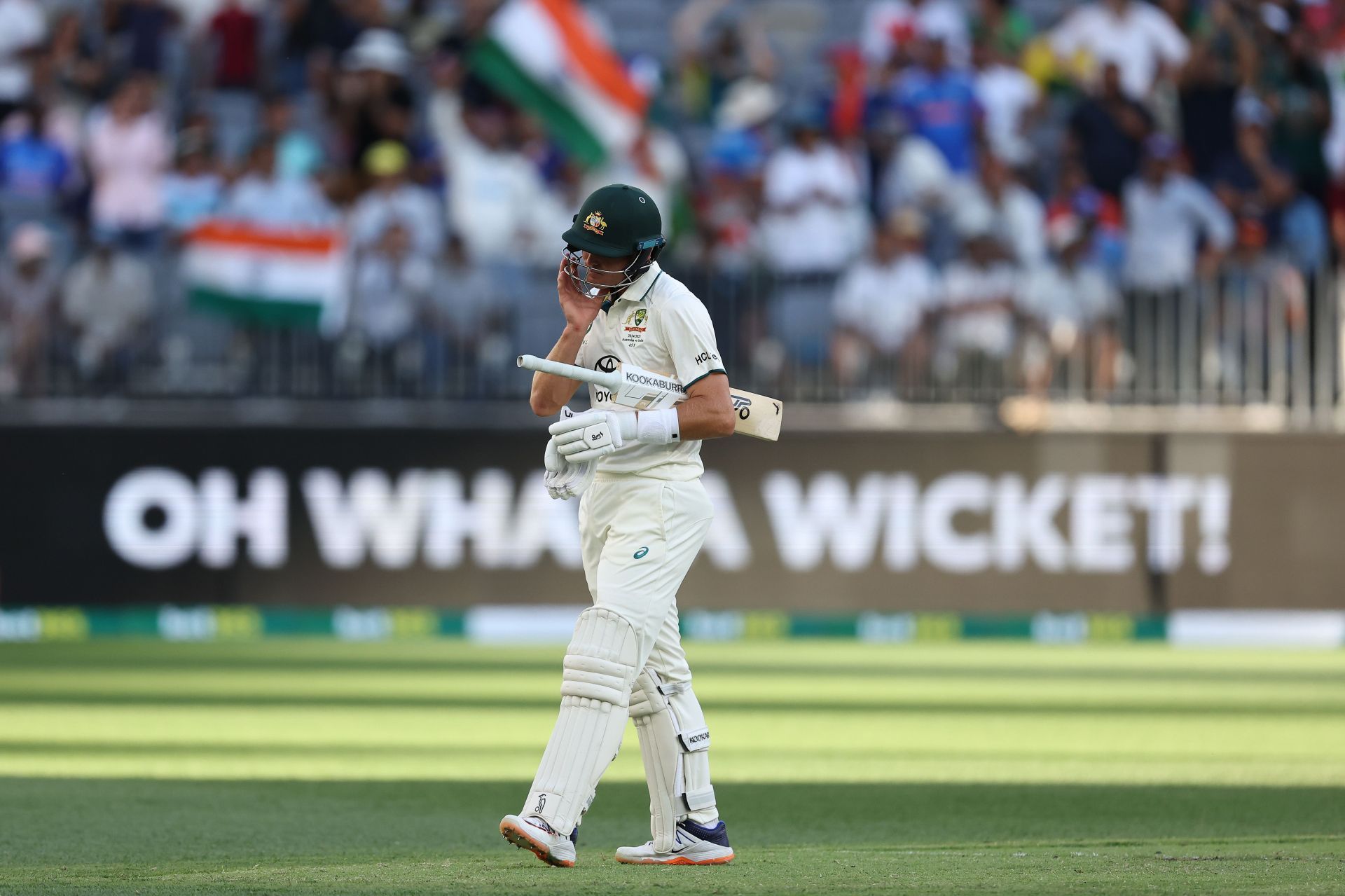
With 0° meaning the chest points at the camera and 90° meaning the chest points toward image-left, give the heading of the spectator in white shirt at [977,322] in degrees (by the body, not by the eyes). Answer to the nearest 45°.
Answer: approximately 0°

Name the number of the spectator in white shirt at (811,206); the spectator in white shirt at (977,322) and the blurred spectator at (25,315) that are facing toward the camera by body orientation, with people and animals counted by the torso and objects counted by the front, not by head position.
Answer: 3

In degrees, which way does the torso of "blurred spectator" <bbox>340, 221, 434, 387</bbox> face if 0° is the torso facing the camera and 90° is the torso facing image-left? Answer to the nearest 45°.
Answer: approximately 0°

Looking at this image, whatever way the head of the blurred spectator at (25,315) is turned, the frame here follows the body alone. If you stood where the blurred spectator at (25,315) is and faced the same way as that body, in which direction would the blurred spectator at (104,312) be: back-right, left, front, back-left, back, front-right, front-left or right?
left

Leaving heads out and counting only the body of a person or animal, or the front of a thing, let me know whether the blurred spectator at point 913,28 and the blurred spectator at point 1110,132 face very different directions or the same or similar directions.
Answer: same or similar directions

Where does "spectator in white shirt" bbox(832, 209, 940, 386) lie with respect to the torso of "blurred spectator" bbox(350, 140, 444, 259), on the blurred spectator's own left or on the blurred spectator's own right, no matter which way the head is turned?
on the blurred spectator's own left

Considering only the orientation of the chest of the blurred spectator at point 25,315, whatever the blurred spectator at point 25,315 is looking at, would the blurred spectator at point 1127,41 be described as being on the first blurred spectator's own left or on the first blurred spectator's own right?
on the first blurred spectator's own left

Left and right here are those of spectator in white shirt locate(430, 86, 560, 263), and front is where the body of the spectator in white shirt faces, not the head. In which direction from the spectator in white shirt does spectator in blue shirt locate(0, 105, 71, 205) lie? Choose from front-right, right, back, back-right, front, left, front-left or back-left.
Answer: right

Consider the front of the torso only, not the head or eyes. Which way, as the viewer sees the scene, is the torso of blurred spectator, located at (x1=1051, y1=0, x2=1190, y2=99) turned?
toward the camera

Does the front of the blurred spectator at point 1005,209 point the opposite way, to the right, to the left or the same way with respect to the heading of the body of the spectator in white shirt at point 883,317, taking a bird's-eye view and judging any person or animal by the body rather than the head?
the same way

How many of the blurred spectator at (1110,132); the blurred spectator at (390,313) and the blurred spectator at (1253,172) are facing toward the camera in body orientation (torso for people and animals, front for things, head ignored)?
3

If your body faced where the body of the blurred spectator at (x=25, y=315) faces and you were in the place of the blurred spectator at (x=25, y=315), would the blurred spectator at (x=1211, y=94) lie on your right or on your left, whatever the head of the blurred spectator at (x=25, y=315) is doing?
on your left

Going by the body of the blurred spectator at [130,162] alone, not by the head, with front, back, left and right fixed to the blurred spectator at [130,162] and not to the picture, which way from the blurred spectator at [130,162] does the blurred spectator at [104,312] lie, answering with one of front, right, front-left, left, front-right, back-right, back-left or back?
front

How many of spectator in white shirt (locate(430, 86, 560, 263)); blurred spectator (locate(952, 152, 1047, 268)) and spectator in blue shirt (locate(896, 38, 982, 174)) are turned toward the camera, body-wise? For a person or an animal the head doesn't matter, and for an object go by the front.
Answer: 3

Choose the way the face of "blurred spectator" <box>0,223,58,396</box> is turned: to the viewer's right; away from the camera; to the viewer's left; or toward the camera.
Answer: toward the camera

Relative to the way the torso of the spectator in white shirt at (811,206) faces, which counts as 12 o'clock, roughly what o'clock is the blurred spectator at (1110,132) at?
The blurred spectator is roughly at 8 o'clock from the spectator in white shirt.

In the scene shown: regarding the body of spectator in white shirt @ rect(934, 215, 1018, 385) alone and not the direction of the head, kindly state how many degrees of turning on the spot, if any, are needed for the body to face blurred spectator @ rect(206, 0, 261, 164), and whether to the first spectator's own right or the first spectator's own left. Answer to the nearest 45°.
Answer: approximately 90° to the first spectator's own right

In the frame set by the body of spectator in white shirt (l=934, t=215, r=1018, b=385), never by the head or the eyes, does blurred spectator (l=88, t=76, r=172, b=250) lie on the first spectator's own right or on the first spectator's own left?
on the first spectator's own right

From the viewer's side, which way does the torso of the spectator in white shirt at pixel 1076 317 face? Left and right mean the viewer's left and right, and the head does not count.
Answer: facing the viewer

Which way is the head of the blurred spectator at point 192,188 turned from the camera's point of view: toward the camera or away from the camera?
toward the camera
